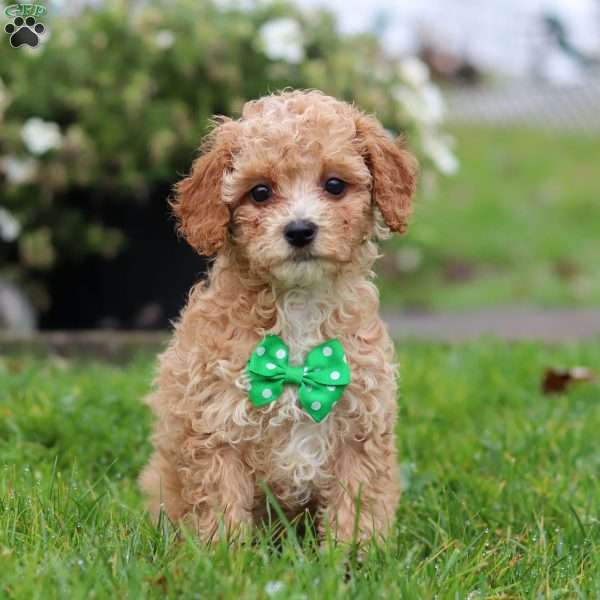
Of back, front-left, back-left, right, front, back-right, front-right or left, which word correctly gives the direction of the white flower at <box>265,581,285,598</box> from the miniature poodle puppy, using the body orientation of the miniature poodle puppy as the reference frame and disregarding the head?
front

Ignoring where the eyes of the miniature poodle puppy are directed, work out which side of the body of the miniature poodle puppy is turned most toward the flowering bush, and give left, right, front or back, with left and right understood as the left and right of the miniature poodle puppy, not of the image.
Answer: back

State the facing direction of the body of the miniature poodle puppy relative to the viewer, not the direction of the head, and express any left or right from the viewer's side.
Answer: facing the viewer

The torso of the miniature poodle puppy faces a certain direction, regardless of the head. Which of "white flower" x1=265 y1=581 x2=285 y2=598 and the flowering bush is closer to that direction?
the white flower
